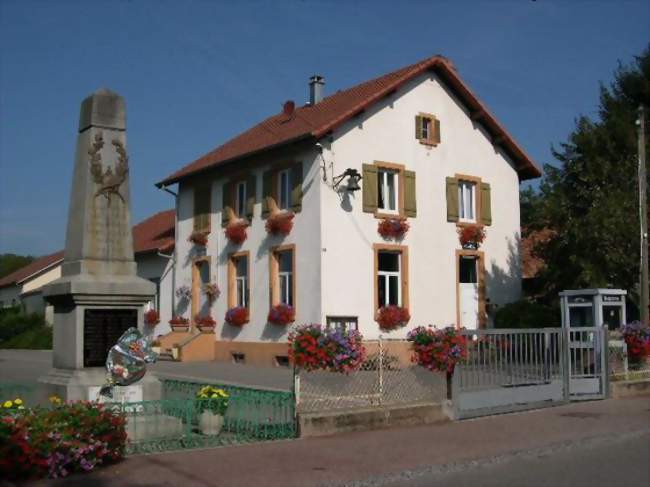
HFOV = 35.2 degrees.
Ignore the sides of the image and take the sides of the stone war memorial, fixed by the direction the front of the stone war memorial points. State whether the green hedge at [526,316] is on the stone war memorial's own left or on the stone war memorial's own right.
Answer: on the stone war memorial's own left

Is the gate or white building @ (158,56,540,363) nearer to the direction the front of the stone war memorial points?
the gate

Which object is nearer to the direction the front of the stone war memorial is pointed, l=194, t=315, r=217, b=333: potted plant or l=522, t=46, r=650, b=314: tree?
the tree

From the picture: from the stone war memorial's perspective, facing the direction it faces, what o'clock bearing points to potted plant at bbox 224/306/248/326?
The potted plant is roughly at 8 o'clock from the stone war memorial.

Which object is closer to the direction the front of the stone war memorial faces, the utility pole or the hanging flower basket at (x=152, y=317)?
the utility pole

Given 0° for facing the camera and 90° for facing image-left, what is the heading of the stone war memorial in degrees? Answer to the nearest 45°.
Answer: approximately 315°

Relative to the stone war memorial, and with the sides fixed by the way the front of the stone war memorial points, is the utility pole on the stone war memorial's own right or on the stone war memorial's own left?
on the stone war memorial's own left

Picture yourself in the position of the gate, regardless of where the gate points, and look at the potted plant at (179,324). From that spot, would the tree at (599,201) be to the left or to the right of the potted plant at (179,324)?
right

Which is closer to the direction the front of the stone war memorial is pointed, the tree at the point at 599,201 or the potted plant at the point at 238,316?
the tree

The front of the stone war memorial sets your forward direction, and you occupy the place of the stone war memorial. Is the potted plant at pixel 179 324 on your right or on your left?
on your left
